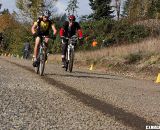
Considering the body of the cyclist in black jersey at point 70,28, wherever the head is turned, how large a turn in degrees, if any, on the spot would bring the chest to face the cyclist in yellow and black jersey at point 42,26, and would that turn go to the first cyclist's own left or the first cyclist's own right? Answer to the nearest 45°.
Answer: approximately 45° to the first cyclist's own right

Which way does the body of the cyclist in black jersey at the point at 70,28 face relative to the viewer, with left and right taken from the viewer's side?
facing the viewer
